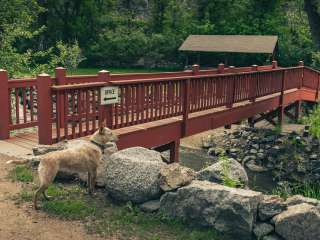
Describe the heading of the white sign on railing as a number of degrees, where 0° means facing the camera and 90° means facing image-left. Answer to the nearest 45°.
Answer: approximately 0°

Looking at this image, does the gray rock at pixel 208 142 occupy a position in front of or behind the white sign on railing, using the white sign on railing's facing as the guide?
behind

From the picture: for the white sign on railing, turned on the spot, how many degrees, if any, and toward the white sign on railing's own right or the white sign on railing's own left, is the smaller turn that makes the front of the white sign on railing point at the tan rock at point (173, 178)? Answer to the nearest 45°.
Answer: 0° — it already faces it

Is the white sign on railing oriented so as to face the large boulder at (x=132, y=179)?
yes

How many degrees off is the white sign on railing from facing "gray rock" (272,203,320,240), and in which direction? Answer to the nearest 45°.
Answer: approximately 45° to its left

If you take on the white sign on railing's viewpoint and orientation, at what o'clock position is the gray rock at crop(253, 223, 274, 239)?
The gray rock is roughly at 11 o'clock from the white sign on railing.

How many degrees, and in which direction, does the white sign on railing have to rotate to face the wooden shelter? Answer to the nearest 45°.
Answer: approximately 180°
